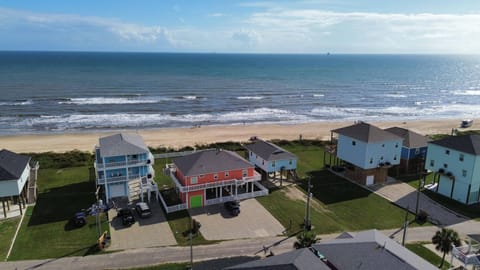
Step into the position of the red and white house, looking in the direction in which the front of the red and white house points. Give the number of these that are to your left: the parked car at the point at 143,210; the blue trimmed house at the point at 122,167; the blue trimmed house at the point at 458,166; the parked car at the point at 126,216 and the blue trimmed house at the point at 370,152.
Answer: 2

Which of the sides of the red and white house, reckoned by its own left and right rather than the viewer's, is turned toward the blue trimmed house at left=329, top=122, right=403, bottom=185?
left

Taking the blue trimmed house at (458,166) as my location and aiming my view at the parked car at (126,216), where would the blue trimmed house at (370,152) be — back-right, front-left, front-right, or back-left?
front-right

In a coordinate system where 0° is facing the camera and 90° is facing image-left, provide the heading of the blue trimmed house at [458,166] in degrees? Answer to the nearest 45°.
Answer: approximately 45°

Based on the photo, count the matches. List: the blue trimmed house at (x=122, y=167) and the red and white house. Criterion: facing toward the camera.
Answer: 2

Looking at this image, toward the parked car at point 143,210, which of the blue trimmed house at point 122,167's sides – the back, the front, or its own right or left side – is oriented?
front

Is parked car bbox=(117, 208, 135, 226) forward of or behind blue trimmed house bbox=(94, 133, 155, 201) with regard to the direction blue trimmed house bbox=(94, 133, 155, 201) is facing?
forward

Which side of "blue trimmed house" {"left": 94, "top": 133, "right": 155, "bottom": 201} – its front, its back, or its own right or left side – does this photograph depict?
front

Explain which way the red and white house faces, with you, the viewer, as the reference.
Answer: facing the viewer

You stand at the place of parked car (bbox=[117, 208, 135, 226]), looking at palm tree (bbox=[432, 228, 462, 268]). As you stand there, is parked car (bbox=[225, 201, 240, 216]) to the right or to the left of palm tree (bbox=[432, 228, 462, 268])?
left

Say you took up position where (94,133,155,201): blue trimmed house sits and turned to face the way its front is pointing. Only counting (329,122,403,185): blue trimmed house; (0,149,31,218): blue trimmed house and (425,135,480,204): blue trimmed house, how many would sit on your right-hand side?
1

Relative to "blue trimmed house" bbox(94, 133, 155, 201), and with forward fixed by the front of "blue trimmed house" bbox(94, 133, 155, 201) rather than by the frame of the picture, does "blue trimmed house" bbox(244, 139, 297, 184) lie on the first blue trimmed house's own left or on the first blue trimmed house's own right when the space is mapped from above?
on the first blue trimmed house's own left

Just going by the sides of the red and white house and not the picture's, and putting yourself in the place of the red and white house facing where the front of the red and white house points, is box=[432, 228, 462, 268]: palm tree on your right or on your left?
on your left

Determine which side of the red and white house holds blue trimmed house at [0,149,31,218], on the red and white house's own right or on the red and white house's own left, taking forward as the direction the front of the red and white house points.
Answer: on the red and white house's own right

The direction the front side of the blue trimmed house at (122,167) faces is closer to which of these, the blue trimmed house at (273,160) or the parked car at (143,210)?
the parked car
